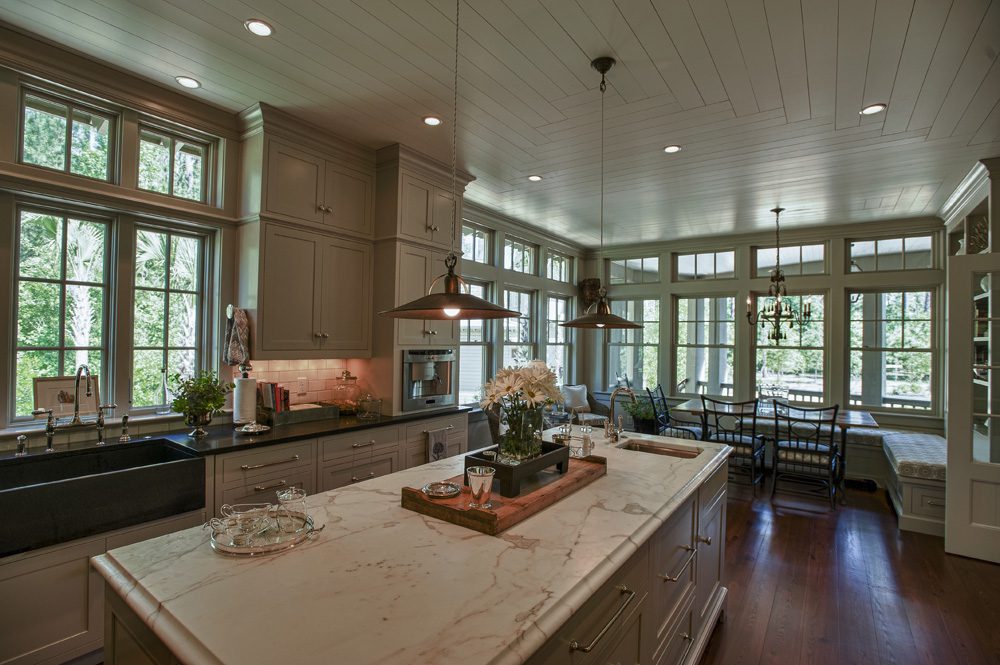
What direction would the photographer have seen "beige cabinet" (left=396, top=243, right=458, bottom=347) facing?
facing the viewer and to the right of the viewer

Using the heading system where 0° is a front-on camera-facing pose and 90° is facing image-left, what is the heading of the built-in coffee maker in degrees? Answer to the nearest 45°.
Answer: approximately 315°

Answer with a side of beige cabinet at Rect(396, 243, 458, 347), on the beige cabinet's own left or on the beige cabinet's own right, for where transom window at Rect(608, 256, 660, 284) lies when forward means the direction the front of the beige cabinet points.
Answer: on the beige cabinet's own left

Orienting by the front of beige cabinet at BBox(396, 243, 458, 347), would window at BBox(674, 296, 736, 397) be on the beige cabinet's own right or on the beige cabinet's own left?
on the beige cabinet's own left

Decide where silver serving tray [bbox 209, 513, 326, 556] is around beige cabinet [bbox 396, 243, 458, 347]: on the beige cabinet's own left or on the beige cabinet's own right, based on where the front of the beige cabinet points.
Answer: on the beige cabinet's own right

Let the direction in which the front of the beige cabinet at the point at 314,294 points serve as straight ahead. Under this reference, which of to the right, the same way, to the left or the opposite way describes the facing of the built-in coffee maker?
the same way

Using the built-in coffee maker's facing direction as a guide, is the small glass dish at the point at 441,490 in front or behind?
in front

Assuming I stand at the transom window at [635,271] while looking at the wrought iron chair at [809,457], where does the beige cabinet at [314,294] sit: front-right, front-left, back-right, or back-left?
front-right

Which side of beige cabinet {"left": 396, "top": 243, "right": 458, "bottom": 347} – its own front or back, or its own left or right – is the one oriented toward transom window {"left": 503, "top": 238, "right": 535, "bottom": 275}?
left

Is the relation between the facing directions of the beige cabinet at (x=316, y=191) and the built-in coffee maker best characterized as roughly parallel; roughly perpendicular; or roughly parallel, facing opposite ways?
roughly parallel

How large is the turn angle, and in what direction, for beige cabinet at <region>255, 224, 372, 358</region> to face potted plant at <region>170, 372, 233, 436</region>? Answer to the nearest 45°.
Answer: approximately 90° to its right

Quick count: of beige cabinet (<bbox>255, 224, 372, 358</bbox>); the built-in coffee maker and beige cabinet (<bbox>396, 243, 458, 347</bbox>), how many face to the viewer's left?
0

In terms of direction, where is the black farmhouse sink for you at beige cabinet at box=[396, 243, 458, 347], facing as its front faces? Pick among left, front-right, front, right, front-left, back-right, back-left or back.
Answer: right

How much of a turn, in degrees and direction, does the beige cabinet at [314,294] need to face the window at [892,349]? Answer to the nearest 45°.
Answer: approximately 45° to its left

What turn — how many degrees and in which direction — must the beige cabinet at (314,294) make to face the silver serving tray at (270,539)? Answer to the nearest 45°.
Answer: approximately 45° to its right

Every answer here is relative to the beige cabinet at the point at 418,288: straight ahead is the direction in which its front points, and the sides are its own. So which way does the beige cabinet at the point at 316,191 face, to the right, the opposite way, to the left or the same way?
the same way

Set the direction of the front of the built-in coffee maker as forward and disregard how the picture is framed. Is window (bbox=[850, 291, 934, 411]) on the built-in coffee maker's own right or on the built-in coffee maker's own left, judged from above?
on the built-in coffee maker's own left

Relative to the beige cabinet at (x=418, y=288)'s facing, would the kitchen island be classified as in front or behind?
in front

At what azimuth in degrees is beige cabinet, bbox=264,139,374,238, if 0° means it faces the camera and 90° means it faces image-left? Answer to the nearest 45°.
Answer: approximately 315°

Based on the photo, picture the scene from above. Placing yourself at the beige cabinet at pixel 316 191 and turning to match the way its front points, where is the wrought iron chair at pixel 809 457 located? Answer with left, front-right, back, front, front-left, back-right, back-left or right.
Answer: front-left
